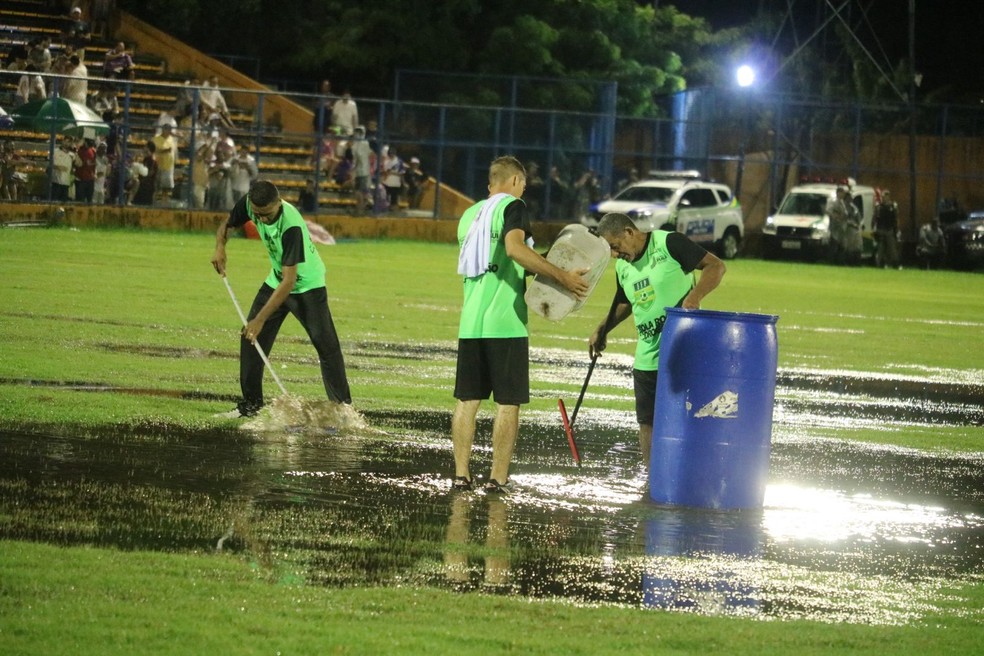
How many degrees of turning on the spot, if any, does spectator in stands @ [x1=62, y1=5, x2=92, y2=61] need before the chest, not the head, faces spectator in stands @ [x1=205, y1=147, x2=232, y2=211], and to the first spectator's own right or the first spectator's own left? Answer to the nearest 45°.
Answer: approximately 45° to the first spectator's own left

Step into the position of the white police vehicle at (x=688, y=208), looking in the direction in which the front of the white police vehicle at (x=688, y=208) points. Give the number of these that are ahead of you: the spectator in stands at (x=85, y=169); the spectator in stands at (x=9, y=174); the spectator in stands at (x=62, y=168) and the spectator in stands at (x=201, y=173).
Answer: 4

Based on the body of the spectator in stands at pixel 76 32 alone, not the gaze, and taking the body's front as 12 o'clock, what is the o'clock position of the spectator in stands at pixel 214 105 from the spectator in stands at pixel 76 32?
the spectator in stands at pixel 214 105 is roughly at 11 o'clock from the spectator in stands at pixel 76 32.

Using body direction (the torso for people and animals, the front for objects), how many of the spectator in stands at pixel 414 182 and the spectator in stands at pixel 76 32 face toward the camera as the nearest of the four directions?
2

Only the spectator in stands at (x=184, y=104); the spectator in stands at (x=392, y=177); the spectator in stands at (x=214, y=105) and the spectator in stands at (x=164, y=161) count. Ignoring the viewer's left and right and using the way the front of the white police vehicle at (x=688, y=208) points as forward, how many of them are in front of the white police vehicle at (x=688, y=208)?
4

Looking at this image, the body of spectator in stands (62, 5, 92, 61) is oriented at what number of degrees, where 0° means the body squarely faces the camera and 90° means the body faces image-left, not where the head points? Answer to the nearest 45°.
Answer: approximately 0°

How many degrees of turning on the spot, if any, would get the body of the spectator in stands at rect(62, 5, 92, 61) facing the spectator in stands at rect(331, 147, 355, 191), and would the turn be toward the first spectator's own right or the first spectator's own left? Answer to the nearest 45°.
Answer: approximately 45° to the first spectator's own left
